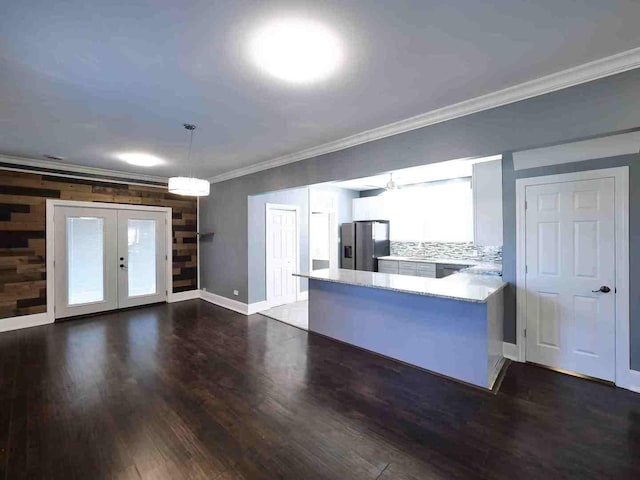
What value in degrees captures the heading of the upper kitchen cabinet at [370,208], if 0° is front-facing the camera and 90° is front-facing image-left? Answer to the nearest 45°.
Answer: approximately 45°

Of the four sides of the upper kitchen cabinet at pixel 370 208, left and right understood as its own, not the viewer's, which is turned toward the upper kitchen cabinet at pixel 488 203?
left

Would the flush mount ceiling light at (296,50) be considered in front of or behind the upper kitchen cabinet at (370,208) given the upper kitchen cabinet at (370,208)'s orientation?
in front

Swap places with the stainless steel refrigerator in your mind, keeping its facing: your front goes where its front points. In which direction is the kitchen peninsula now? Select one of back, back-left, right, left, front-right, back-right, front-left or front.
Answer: front-left

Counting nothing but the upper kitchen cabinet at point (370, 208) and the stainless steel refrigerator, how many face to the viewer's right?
0

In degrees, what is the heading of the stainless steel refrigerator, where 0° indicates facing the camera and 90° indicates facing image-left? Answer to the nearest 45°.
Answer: approximately 45°
